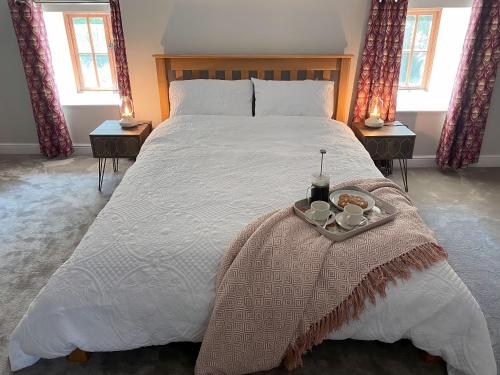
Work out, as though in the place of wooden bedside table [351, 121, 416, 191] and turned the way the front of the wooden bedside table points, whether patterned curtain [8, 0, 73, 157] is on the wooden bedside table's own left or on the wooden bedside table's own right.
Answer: on the wooden bedside table's own right

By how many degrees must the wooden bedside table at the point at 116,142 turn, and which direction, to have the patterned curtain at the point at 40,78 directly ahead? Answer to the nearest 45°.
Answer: approximately 135° to its right

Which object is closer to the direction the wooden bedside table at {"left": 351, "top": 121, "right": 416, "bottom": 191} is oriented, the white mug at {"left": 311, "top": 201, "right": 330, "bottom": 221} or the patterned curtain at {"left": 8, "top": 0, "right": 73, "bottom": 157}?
the white mug

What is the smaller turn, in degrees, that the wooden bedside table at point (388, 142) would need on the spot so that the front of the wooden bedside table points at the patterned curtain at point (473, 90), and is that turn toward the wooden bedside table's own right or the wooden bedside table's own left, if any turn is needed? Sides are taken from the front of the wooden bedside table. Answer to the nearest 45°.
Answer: approximately 135° to the wooden bedside table's own left

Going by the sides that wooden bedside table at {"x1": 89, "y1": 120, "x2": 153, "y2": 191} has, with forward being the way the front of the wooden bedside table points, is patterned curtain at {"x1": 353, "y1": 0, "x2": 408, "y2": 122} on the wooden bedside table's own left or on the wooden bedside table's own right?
on the wooden bedside table's own left

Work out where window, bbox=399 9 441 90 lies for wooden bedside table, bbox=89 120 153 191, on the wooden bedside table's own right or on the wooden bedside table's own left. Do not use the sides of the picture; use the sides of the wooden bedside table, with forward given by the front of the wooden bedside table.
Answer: on the wooden bedside table's own left

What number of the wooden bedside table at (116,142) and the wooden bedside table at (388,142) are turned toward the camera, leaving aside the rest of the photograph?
2

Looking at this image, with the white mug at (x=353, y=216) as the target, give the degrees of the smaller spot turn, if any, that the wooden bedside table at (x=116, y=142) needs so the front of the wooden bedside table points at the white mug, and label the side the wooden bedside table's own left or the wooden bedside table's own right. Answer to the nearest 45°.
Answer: approximately 45° to the wooden bedside table's own left

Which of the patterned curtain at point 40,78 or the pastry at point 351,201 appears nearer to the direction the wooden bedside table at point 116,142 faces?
the pastry

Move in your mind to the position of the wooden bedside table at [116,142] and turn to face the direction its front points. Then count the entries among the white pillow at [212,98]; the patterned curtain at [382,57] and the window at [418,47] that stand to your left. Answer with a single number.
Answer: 3

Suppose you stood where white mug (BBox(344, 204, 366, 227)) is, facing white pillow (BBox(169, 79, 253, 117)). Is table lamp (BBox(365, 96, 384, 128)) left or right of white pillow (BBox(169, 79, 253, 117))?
right

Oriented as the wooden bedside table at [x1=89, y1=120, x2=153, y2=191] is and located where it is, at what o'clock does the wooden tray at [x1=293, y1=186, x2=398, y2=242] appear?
The wooden tray is roughly at 11 o'clock from the wooden bedside table.

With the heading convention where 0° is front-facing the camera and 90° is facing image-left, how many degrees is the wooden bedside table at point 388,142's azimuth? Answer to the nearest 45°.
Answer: approximately 0°

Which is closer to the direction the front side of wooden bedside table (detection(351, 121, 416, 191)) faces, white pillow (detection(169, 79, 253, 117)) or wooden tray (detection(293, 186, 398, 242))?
the wooden tray

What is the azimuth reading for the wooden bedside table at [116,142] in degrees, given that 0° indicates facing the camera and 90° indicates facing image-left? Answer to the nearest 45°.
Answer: approximately 0°
